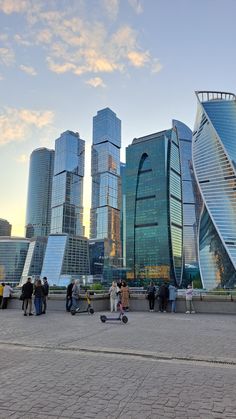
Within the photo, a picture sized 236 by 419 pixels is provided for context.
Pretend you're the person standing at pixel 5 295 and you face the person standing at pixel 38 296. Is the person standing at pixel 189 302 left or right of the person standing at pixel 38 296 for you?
left

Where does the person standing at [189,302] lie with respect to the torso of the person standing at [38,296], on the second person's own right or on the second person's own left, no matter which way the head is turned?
on the second person's own right

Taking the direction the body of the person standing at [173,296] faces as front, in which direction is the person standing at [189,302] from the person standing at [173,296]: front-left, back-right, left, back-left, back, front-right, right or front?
right

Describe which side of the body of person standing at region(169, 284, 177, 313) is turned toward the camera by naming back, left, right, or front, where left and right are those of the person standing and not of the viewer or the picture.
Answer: back

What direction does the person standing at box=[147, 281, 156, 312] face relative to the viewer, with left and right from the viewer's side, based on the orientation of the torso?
facing away from the viewer

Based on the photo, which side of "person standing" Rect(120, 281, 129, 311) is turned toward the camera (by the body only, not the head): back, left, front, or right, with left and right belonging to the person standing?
back

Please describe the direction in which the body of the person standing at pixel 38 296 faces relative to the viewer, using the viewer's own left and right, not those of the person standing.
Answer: facing away from the viewer

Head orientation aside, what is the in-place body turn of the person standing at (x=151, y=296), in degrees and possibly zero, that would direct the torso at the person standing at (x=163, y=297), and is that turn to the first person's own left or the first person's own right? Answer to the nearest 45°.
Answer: approximately 90° to the first person's own right

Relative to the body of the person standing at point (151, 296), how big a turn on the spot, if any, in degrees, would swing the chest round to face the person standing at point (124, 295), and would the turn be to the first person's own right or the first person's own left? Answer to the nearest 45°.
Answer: approximately 135° to the first person's own left

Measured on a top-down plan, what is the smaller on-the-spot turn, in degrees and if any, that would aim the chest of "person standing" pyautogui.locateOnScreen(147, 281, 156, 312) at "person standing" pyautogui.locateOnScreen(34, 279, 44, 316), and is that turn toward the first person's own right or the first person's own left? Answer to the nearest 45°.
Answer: approximately 135° to the first person's own left

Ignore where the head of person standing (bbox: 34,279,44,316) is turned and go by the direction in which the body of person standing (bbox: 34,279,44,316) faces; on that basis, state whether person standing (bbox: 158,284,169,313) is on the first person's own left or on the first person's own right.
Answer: on the first person's own right
